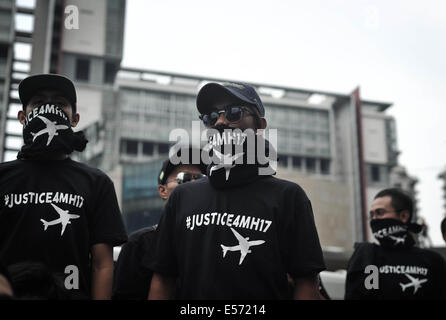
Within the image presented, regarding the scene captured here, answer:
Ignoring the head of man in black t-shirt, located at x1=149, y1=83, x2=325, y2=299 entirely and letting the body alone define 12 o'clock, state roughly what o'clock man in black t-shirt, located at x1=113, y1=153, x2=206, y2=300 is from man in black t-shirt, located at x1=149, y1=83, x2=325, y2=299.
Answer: man in black t-shirt, located at x1=113, y1=153, x2=206, y2=300 is roughly at 5 o'clock from man in black t-shirt, located at x1=149, y1=83, x2=325, y2=299.

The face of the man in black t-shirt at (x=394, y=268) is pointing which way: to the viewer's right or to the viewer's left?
to the viewer's left

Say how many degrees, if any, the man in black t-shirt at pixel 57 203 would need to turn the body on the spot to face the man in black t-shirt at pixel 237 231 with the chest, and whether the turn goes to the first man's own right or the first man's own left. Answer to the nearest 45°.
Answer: approximately 45° to the first man's own left

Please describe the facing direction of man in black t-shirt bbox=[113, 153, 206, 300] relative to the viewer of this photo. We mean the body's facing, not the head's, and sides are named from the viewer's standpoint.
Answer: facing the viewer and to the right of the viewer

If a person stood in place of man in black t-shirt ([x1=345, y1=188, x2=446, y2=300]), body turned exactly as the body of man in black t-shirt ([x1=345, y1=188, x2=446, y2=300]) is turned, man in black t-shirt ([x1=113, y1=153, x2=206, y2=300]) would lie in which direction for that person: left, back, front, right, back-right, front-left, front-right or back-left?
front-right

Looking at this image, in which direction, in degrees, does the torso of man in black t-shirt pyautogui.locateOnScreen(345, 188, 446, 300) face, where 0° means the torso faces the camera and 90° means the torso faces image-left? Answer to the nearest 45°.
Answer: approximately 0°

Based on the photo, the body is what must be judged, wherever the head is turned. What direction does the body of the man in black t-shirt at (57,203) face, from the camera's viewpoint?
toward the camera
